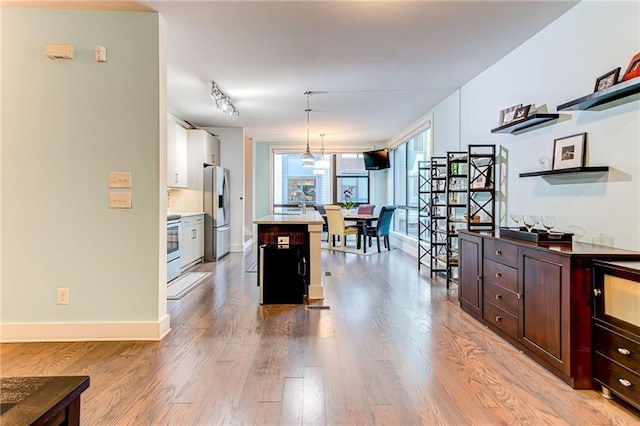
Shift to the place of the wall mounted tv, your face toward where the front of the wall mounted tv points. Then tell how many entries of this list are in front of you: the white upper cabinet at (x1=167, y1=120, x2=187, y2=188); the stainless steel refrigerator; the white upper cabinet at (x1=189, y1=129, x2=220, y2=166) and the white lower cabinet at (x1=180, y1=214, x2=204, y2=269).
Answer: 4

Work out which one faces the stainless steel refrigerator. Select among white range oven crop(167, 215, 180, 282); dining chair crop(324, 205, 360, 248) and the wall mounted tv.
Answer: the wall mounted tv

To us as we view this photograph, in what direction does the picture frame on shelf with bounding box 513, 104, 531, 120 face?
facing the viewer and to the left of the viewer

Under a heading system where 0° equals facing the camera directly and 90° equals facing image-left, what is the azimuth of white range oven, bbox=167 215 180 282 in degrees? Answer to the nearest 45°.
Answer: approximately 315°

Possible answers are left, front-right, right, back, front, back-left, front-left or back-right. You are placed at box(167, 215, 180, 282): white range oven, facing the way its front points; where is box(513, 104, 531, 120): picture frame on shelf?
front

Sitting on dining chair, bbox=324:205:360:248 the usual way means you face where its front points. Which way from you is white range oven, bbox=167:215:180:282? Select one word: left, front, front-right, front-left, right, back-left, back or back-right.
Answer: back

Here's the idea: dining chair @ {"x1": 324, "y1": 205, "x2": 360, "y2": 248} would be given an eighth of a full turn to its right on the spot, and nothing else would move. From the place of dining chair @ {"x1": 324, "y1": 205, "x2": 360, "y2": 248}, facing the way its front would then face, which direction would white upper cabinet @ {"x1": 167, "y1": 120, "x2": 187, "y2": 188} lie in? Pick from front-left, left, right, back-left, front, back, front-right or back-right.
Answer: back-right

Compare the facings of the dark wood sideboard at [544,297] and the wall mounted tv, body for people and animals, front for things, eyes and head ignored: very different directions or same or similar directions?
same or similar directions

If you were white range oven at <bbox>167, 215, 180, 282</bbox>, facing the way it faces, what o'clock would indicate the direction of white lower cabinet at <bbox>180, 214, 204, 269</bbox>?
The white lower cabinet is roughly at 8 o'clock from the white range oven.

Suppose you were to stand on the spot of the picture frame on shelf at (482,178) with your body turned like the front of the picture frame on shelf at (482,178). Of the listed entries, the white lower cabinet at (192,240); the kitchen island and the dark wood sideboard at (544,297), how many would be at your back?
0

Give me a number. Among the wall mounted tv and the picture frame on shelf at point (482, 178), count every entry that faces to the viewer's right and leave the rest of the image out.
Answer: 0

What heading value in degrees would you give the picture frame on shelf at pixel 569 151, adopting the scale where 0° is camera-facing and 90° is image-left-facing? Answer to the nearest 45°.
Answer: approximately 45°

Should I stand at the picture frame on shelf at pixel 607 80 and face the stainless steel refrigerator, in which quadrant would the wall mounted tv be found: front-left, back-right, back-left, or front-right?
front-right

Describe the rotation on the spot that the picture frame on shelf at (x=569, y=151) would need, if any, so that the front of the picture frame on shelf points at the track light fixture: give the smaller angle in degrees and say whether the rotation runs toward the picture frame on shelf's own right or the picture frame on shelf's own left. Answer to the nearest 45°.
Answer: approximately 45° to the picture frame on shelf's own right

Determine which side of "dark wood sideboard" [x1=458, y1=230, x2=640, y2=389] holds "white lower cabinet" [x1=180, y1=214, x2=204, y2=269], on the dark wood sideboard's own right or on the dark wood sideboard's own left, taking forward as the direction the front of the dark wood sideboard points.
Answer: on the dark wood sideboard's own right

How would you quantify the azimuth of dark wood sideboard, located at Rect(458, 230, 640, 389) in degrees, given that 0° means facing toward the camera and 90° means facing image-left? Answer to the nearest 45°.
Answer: approximately 45°
